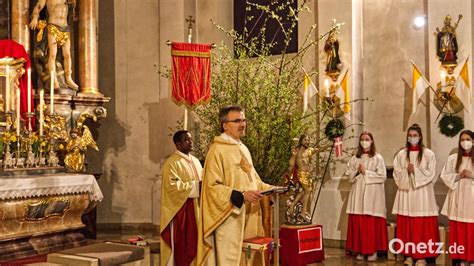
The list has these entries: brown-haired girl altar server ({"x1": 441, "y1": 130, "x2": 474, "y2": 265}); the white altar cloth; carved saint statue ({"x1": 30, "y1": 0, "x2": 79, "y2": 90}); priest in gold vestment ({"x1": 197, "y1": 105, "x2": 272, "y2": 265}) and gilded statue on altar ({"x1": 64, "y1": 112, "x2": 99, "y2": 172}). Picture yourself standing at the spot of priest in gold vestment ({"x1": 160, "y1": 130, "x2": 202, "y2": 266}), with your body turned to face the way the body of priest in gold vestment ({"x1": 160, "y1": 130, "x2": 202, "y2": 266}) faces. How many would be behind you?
3

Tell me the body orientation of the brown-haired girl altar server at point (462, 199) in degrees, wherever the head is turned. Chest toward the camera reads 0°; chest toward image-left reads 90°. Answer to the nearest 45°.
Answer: approximately 0°

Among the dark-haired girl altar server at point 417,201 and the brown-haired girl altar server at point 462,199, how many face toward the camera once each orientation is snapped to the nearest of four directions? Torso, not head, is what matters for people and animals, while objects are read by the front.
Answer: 2

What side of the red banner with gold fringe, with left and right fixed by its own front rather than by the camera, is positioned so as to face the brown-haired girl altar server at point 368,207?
left

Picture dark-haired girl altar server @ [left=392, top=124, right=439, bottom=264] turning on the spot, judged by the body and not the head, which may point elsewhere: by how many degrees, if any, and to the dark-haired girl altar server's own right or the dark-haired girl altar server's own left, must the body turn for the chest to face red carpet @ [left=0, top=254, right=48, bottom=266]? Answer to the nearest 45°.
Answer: approximately 45° to the dark-haired girl altar server's own right

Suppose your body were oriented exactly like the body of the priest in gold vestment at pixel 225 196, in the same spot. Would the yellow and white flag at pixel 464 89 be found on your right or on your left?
on your left

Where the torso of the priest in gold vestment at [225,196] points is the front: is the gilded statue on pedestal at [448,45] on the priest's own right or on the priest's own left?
on the priest's own left

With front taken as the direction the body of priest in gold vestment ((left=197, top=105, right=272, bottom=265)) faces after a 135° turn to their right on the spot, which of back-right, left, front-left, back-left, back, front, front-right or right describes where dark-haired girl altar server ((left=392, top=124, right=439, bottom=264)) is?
back-right

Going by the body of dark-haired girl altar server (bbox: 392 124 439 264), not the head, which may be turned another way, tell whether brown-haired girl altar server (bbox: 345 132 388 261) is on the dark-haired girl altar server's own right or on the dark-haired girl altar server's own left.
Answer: on the dark-haired girl altar server's own right
